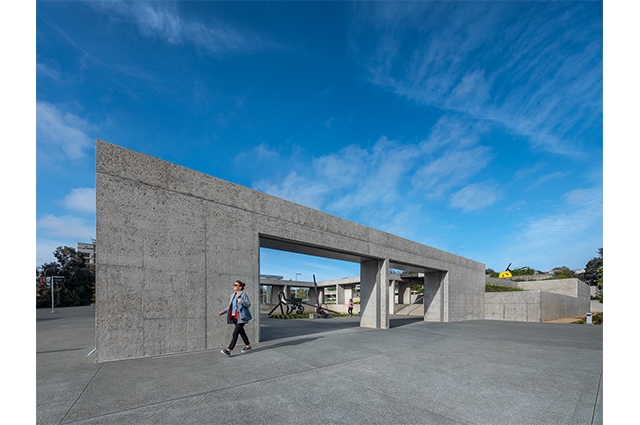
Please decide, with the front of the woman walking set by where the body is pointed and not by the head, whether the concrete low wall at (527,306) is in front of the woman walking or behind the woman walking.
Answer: behind

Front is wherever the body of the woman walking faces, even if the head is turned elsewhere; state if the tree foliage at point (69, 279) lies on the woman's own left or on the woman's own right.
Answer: on the woman's own right
